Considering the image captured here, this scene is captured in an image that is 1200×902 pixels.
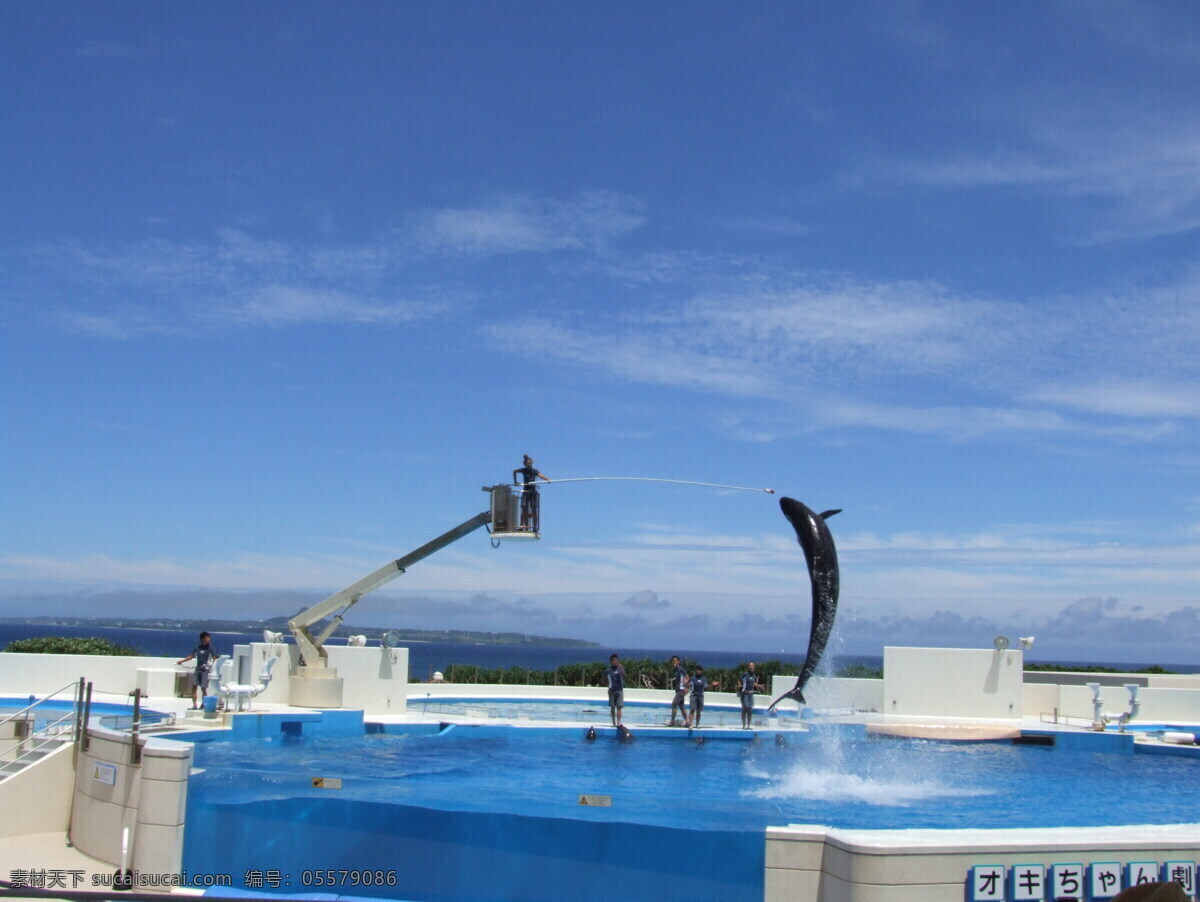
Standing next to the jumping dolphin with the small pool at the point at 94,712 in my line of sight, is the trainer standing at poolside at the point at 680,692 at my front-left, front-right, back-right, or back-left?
front-right

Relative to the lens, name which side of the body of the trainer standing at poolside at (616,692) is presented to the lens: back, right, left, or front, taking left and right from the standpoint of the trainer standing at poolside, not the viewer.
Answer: front

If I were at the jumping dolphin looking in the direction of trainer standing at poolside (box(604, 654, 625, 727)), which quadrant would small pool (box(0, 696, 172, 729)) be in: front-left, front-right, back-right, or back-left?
front-left

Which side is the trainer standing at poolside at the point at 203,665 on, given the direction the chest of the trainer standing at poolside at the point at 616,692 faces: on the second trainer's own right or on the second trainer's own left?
on the second trainer's own right

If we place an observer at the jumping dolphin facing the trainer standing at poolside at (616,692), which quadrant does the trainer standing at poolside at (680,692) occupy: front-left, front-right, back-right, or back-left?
front-right

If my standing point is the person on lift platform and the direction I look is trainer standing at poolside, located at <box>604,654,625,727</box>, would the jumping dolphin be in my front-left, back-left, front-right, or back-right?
front-right

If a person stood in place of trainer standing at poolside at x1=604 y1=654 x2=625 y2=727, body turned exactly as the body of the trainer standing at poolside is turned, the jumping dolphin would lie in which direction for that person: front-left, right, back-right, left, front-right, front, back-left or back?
front-left

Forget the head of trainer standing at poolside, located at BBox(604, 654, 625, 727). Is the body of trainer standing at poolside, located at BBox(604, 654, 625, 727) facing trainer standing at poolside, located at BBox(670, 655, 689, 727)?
no
